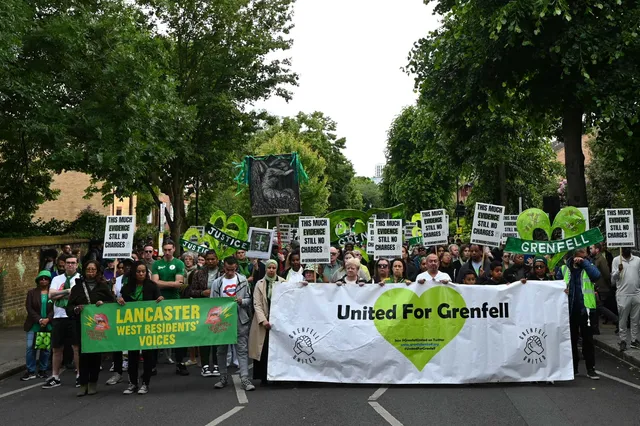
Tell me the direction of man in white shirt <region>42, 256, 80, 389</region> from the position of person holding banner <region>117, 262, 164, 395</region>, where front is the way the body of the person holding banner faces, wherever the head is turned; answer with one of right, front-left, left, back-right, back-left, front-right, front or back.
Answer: back-right

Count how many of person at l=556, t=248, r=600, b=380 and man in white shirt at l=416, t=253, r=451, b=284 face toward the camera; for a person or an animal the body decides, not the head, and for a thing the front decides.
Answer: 2

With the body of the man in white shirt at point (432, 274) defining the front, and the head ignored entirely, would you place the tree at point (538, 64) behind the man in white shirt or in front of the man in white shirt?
behind

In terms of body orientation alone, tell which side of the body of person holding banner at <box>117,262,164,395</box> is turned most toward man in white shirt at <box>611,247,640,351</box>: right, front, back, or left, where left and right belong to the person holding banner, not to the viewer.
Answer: left

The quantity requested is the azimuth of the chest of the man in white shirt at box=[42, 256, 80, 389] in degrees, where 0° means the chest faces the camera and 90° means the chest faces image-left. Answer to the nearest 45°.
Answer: approximately 0°

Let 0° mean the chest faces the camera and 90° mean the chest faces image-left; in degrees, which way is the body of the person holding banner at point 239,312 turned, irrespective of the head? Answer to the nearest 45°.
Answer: approximately 0°
